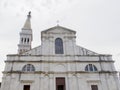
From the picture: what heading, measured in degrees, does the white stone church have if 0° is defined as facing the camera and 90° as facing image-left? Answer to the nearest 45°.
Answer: approximately 0°
